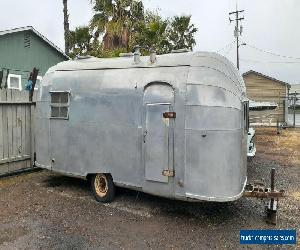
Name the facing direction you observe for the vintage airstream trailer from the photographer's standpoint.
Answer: facing the viewer and to the right of the viewer

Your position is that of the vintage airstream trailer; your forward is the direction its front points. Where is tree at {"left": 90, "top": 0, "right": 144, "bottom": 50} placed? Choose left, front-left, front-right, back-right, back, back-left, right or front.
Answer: back-left

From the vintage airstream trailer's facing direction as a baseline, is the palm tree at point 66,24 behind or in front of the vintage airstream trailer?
behind

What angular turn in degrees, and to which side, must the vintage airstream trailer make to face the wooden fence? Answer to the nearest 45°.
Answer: approximately 180°

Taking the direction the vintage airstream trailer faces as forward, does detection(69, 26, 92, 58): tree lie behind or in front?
behind

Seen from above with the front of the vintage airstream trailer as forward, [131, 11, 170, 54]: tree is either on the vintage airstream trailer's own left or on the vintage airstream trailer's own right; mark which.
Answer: on the vintage airstream trailer's own left

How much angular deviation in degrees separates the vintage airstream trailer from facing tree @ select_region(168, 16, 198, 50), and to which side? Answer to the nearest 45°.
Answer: approximately 135° to its left
